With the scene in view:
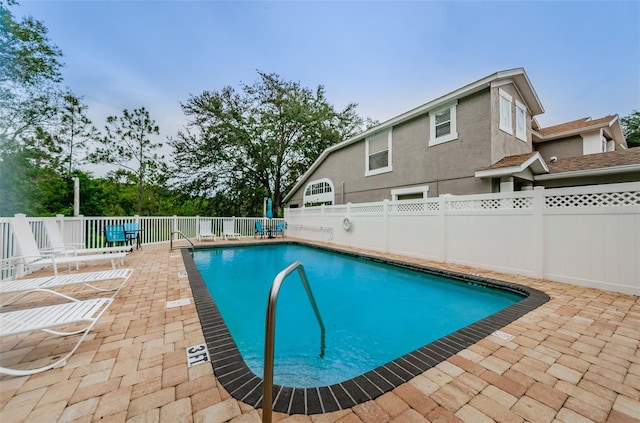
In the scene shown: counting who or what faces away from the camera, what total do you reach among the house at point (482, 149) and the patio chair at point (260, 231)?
0

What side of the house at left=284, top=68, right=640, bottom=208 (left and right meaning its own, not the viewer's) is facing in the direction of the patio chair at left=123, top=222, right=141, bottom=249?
right

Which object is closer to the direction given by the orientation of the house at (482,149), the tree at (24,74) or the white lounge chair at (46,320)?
the white lounge chair

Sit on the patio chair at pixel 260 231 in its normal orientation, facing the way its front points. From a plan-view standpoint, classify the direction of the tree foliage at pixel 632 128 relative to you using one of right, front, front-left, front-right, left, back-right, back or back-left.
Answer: front-left

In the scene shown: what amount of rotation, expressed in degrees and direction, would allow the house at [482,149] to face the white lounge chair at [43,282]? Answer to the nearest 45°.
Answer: approximately 90° to its right

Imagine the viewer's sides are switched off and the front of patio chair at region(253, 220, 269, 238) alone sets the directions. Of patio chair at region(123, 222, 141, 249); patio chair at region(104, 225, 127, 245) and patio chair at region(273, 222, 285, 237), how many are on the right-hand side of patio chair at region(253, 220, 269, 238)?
2

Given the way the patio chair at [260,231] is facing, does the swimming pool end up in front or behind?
in front

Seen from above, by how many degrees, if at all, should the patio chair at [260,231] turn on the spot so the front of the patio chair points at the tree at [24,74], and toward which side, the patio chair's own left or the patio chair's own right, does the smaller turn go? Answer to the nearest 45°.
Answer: approximately 135° to the patio chair's own right

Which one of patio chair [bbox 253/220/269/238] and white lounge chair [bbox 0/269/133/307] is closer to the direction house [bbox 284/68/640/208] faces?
the white lounge chair
